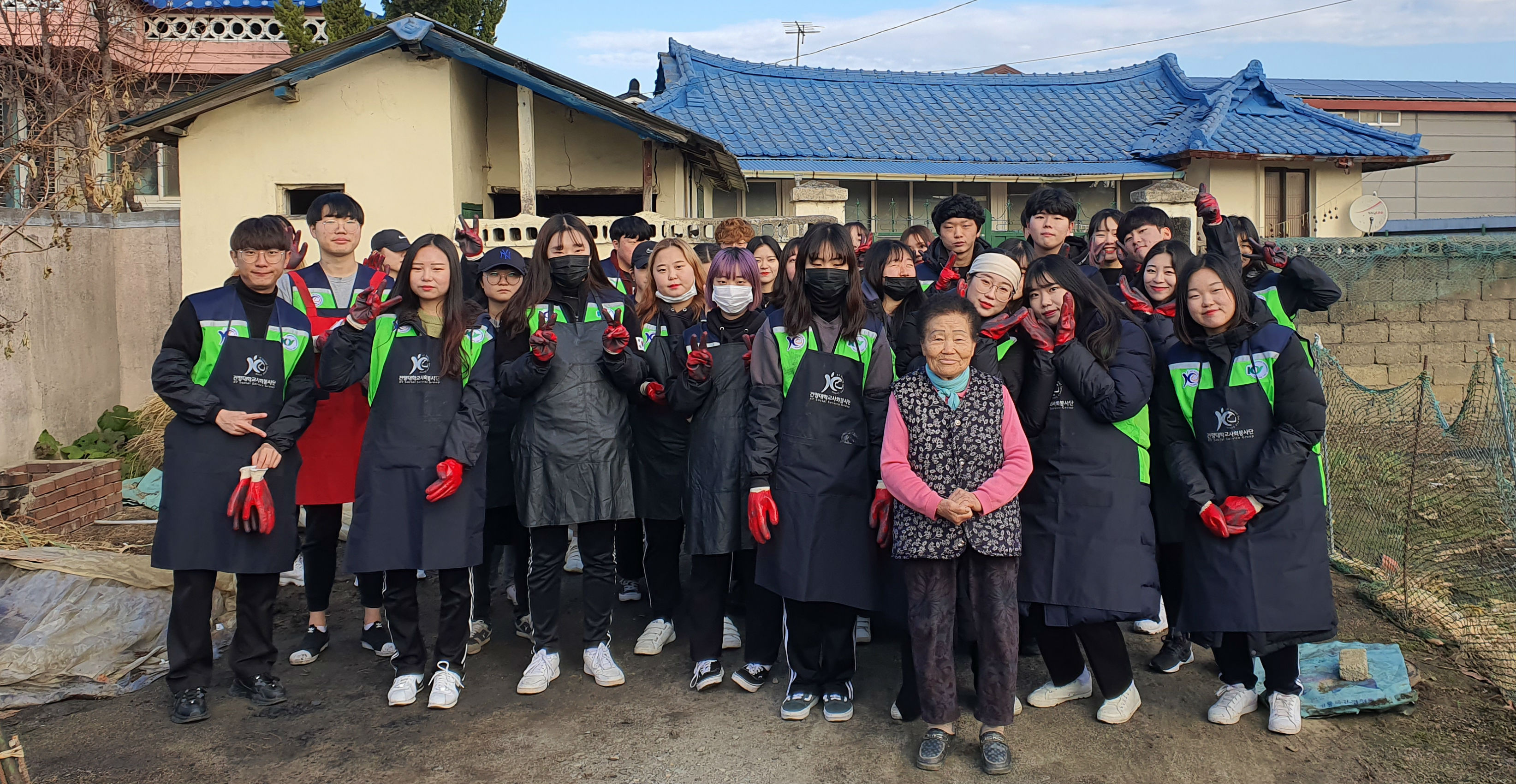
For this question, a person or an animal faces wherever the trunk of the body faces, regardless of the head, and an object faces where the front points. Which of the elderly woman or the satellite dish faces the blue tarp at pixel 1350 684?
the satellite dish

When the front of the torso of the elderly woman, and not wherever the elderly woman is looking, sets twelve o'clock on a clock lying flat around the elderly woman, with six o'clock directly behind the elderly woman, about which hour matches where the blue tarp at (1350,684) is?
The blue tarp is roughly at 8 o'clock from the elderly woman.

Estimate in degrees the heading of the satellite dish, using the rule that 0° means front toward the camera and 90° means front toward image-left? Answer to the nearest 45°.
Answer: approximately 0°

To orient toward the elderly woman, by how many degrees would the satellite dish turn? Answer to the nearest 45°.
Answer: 0° — it already faces them

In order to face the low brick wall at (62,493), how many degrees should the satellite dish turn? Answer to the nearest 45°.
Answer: approximately 45° to its right

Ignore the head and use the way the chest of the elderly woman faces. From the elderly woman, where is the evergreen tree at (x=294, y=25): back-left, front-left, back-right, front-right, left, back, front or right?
back-right

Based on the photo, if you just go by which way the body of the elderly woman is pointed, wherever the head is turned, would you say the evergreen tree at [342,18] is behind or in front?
behind

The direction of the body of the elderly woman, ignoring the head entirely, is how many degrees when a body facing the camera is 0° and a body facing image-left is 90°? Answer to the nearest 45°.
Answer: approximately 0°

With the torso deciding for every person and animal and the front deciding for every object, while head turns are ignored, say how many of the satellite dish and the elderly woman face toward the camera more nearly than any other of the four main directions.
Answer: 2
